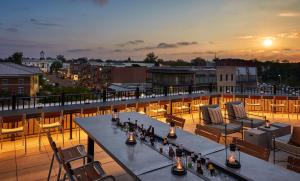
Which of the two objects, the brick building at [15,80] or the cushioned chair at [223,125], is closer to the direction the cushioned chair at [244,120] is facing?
the cushioned chair

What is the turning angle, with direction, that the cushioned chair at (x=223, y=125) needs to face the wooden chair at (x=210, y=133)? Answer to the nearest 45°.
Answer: approximately 45° to its right

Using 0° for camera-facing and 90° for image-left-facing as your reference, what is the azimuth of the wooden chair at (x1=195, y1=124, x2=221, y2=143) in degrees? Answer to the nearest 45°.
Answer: approximately 45°

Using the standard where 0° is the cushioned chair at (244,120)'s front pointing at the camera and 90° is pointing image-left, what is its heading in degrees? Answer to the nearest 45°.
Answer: approximately 315°

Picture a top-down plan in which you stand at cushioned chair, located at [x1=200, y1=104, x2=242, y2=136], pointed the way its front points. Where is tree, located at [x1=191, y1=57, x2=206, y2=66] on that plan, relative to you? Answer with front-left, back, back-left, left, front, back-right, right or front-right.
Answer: back-left

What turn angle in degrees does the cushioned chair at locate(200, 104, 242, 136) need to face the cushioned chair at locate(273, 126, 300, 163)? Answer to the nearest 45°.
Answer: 0° — it already faces it

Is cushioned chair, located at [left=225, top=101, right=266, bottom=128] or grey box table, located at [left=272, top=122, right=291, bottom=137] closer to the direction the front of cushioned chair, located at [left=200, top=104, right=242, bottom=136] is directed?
the grey box table

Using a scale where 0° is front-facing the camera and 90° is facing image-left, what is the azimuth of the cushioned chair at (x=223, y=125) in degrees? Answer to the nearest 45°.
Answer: approximately 315°

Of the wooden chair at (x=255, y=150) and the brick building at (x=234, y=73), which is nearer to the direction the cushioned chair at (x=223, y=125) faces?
the wooden chair
